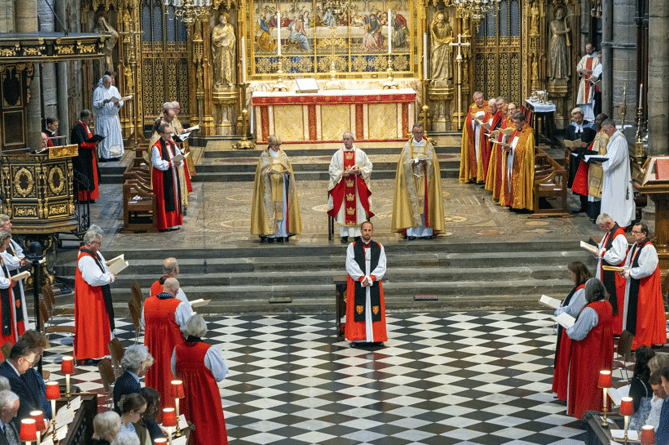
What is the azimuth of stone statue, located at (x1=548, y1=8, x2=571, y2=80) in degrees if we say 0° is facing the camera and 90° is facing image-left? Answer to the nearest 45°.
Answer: approximately 0°

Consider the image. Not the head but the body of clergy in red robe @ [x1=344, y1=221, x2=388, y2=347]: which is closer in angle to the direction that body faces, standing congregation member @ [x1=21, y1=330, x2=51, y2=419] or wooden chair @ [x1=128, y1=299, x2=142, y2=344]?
the standing congregation member

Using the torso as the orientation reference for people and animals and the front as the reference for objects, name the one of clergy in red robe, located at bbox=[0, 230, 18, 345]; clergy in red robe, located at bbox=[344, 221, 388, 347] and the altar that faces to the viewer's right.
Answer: clergy in red robe, located at bbox=[0, 230, 18, 345]

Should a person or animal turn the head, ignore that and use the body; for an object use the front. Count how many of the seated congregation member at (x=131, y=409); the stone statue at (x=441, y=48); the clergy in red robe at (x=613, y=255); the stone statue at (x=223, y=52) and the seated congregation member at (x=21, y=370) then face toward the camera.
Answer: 2

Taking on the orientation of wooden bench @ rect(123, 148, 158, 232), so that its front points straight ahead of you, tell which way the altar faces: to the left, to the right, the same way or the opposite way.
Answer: to the right

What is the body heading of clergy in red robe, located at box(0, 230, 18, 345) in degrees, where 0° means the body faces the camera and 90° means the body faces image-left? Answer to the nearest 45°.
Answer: approximately 270°

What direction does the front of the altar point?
toward the camera

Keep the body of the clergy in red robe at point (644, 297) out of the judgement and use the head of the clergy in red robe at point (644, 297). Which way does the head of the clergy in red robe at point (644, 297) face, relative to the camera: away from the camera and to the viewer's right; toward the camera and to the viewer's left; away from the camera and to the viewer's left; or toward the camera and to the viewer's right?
toward the camera and to the viewer's left

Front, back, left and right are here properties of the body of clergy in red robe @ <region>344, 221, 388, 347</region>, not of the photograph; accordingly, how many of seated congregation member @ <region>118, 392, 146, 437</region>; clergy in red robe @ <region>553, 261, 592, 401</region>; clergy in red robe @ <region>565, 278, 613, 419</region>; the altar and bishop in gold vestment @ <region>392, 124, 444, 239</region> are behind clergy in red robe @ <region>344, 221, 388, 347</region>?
2

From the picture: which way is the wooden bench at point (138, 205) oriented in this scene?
to the viewer's right

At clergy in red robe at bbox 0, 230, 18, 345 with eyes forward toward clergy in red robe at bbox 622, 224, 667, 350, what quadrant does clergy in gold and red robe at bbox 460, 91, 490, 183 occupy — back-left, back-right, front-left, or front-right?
front-left

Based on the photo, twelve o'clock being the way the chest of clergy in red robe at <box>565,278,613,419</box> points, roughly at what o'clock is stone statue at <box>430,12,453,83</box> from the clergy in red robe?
The stone statue is roughly at 1 o'clock from the clergy in red robe.

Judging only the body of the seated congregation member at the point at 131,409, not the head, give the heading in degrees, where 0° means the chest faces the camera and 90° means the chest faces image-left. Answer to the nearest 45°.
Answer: approximately 270°

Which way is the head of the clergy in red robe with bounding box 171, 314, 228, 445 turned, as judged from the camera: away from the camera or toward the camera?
away from the camera
